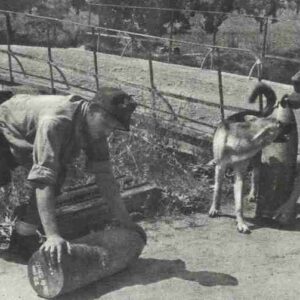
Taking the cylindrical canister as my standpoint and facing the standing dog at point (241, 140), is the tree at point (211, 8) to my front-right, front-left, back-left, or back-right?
front-left

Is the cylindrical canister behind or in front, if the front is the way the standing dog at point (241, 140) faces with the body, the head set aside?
in front

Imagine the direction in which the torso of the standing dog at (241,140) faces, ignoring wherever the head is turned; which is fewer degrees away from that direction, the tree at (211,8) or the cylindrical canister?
the cylindrical canister

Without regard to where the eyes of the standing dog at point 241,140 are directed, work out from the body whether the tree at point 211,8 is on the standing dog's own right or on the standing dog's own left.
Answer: on the standing dog's own right

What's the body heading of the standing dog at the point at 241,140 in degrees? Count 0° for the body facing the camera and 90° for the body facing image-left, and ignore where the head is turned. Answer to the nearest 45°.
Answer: approximately 45°
